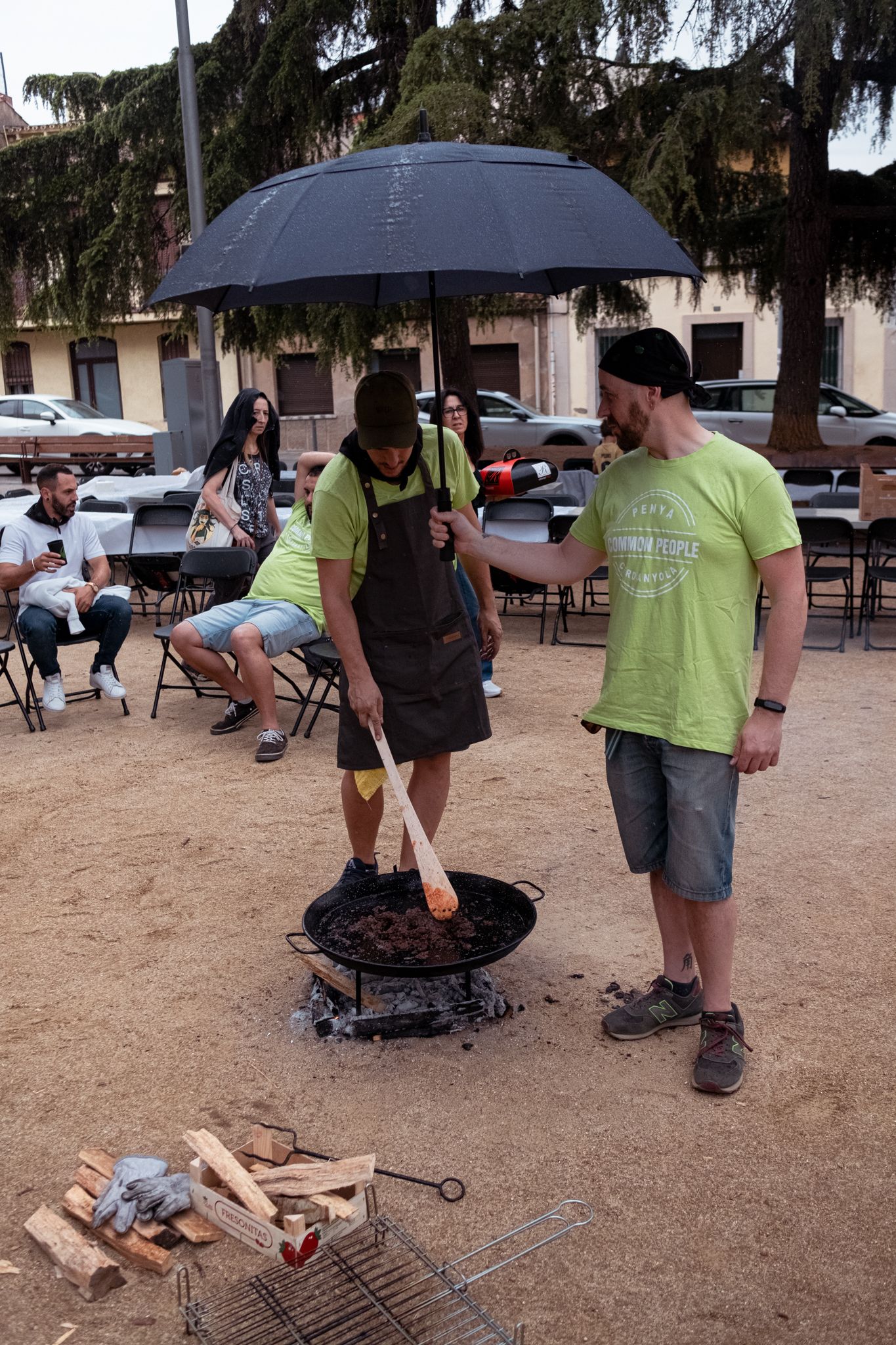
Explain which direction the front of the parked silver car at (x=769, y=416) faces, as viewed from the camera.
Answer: facing to the right of the viewer

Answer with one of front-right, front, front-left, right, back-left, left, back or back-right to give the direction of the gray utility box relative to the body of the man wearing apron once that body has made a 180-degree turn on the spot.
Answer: front

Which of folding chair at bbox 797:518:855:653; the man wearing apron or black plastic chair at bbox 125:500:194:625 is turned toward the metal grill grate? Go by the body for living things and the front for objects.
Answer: the man wearing apron

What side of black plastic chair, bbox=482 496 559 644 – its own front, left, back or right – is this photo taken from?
back

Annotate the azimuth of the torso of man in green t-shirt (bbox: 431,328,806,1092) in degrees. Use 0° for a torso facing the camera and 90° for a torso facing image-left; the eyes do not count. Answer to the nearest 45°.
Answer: approximately 45°

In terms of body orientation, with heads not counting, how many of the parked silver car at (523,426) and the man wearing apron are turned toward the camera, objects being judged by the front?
1

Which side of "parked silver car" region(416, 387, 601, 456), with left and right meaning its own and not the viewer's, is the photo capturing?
right

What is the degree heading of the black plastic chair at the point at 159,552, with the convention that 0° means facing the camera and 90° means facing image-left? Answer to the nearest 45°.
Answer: approximately 180°

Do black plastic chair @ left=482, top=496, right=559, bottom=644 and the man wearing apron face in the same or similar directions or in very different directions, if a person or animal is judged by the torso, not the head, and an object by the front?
very different directions

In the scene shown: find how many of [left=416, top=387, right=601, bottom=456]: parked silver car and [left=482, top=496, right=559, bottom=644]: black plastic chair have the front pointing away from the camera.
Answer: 1
